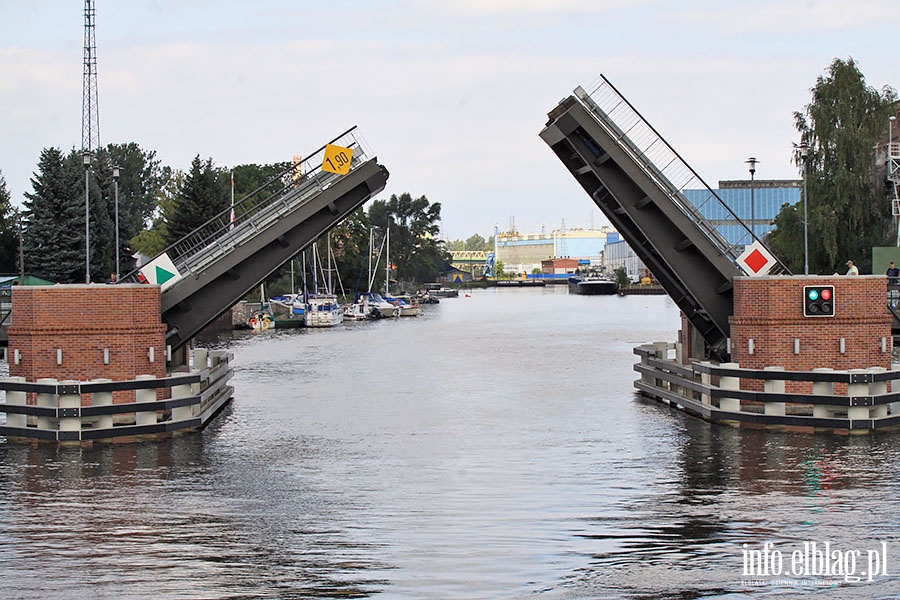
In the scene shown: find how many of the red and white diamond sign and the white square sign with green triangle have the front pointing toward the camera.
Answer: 2

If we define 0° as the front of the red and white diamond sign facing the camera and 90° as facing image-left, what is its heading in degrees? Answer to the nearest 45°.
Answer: approximately 0°

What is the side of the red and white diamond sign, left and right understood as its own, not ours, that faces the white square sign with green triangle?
right

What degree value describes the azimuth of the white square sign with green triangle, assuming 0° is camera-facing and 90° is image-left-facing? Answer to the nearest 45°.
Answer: approximately 0°

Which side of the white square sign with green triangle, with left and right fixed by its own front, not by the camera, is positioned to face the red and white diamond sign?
left
